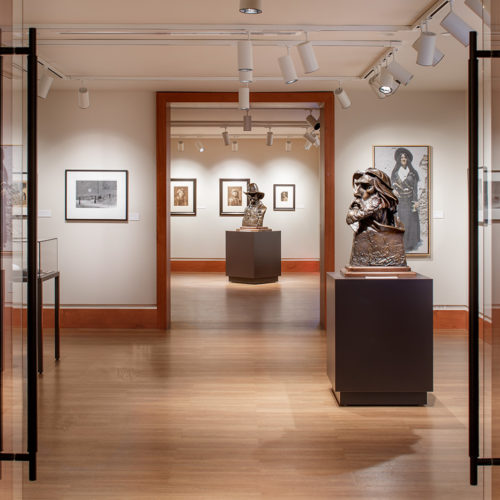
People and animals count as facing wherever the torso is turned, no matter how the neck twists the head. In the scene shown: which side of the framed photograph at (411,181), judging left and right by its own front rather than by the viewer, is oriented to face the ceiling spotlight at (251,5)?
front

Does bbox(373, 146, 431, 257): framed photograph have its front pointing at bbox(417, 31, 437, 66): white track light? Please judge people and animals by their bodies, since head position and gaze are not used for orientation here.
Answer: yes

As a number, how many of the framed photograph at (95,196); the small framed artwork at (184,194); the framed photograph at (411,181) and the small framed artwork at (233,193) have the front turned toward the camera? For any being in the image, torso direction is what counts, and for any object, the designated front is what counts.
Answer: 4

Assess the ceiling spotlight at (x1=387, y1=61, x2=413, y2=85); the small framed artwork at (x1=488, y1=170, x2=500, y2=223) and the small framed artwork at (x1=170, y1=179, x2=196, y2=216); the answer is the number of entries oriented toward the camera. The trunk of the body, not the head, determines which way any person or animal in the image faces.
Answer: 2

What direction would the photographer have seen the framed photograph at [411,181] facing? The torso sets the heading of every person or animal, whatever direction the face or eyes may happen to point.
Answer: facing the viewer

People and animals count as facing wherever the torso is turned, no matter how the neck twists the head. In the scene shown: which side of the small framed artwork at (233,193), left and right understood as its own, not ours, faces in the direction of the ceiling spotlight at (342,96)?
front

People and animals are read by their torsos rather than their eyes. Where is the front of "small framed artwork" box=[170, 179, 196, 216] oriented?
toward the camera
